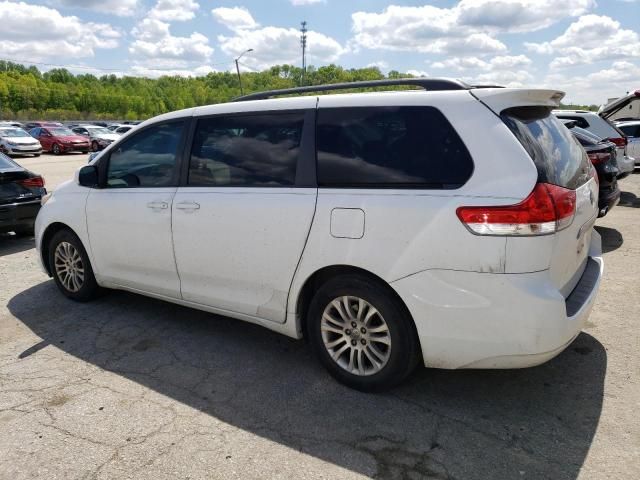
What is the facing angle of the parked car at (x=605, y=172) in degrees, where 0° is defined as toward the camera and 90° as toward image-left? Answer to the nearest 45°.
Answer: approximately 135°

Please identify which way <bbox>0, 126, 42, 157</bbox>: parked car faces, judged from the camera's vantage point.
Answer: facing the viewer and to the right of the viewer

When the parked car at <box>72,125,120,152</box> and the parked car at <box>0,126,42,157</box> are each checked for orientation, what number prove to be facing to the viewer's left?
0

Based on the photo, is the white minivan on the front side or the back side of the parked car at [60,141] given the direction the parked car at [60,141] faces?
on the front side

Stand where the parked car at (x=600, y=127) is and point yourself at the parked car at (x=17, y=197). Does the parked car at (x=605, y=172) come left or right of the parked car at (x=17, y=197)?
left

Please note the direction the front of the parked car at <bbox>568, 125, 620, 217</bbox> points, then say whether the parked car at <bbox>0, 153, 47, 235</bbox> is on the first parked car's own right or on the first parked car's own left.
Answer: on the first parked car's own left

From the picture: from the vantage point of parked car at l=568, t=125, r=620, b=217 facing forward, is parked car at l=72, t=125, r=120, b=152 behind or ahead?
ahead

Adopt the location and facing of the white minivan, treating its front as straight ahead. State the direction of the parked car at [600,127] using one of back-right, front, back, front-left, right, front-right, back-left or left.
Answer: right

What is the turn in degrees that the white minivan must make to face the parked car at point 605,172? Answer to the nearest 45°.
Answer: approximately 90° to its right

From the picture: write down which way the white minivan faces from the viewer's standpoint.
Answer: facing away from the viewer and to the left of the viewer

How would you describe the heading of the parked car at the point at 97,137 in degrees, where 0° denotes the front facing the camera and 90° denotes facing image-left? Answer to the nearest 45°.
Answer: approximately 315°
